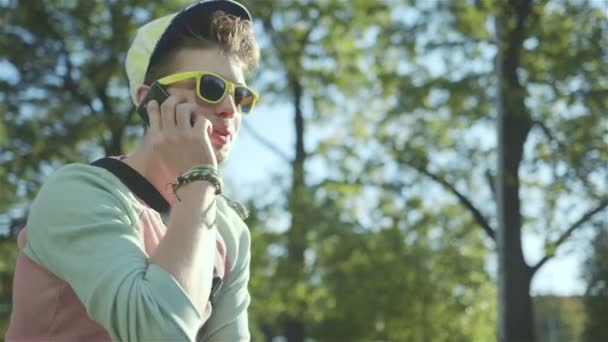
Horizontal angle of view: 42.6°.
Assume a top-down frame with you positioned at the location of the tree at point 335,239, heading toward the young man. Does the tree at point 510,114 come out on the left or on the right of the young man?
left

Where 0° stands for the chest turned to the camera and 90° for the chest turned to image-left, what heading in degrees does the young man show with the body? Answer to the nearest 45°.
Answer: approximately 315°

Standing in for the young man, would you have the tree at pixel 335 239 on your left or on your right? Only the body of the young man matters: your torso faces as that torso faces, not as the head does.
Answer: on your left

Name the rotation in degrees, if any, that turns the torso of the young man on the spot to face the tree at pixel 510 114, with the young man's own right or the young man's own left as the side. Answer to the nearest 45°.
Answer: approximately 90° to the young man's own left
